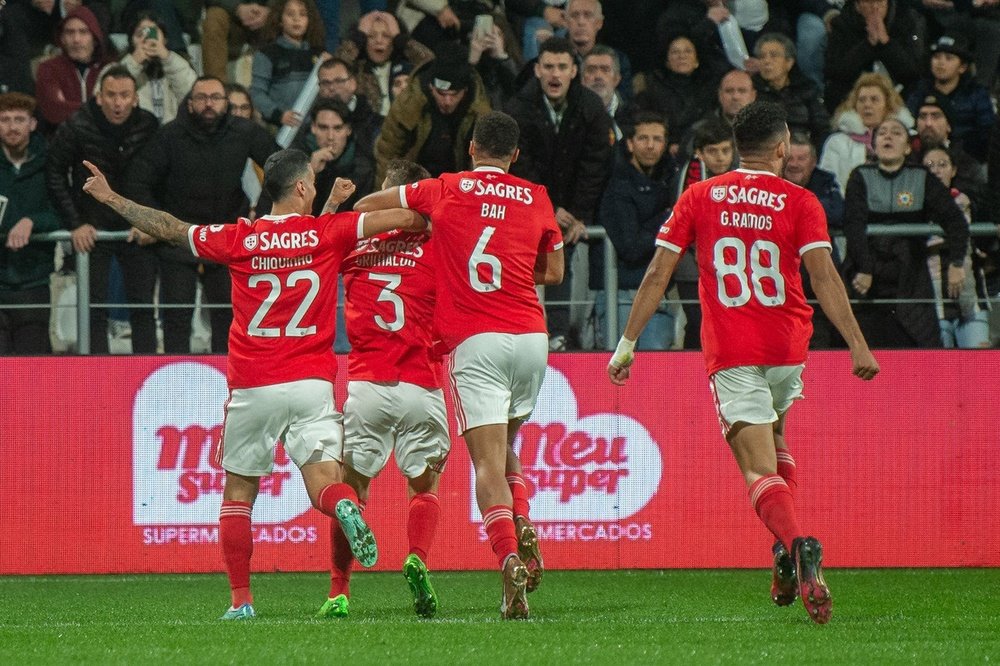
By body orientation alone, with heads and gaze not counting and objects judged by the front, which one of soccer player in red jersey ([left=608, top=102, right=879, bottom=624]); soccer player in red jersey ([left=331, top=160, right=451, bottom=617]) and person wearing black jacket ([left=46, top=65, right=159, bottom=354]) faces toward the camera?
the person wearing black jacket

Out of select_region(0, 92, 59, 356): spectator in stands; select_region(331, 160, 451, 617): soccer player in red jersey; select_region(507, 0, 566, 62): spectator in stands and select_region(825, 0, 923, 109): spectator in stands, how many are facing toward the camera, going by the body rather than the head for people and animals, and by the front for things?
3

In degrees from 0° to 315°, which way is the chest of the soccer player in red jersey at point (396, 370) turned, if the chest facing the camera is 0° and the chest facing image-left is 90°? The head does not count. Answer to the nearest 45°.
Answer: approximately 180°

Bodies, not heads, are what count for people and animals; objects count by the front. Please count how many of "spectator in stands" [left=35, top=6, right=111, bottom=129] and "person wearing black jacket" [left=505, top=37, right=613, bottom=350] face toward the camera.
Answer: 2

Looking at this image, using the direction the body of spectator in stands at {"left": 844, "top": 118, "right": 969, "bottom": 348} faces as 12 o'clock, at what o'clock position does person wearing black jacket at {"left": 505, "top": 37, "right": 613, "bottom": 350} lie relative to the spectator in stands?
The person wearing black jacket is roughly at 3 o'clock from the spectator in stands.

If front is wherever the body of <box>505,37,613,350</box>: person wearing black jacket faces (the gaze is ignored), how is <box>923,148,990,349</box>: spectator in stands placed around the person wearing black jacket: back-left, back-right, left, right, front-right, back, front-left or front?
left

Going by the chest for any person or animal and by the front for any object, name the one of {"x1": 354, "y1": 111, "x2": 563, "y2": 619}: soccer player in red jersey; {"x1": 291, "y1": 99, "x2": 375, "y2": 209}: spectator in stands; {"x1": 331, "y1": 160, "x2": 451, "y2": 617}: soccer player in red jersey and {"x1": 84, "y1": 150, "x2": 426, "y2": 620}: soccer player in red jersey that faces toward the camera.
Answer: the spectator in stands

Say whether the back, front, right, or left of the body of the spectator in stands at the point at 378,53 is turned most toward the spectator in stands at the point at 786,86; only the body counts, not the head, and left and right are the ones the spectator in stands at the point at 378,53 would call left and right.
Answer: left

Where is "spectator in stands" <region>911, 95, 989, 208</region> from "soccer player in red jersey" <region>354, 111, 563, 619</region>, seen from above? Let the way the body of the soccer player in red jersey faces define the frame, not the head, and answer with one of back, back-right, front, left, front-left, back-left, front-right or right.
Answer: front-right

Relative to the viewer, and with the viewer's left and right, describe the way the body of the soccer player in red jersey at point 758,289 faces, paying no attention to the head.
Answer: facing away from the viewer

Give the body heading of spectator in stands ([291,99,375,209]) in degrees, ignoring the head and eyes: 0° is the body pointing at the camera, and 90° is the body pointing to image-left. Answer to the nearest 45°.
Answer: approximately 0°
